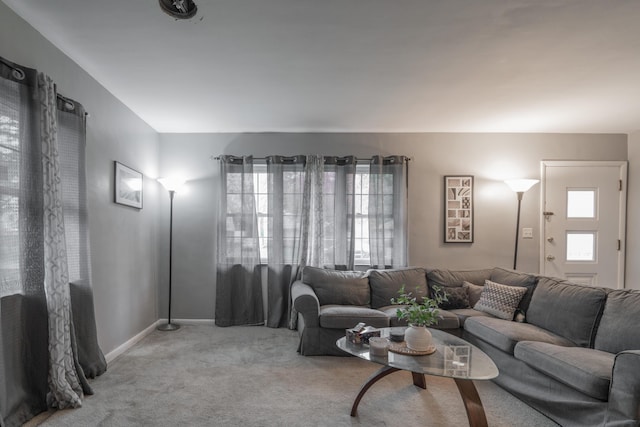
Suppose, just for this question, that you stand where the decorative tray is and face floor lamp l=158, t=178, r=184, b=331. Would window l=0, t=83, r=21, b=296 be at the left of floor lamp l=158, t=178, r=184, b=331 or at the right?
left

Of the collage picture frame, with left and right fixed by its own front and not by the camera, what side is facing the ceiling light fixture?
front

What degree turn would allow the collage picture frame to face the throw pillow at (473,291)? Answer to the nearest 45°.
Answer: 0° — it already faces it

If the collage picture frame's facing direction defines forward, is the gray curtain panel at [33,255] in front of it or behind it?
in front

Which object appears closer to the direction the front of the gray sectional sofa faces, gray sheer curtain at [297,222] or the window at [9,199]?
the window

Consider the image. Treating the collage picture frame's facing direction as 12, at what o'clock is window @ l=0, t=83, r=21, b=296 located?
The window is roughly at 1 o'clock from the collage picture frame.

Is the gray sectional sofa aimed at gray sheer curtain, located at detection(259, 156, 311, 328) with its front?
no

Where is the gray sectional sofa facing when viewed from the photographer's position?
facing the viewer and to the left of the viewer

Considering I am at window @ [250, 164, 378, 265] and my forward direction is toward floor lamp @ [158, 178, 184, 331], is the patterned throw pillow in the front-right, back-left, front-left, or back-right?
back-left

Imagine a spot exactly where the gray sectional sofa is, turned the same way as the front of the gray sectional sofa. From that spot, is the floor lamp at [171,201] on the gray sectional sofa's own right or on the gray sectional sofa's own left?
on the gray sectional sofa's own right

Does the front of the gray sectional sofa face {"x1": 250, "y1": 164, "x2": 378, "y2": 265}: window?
no

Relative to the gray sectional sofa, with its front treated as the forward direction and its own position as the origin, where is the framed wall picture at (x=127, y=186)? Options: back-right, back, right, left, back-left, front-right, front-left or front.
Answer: front-right

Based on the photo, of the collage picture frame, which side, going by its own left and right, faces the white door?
left

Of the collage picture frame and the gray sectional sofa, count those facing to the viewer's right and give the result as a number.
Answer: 0

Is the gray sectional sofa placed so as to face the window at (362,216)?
no

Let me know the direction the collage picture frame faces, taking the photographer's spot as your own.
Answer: facing the viewer

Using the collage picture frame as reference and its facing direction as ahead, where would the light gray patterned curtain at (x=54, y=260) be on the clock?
The light gray patterned curtain is roughly at 1 o'clock from the collage picture frame.

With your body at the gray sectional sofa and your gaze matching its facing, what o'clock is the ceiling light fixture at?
The ceiling light fixture is roughly at 12 o'clock from the gray sectional sofa.

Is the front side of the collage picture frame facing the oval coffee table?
yes
